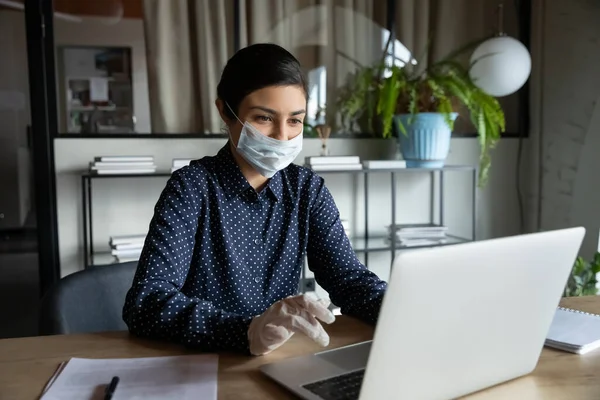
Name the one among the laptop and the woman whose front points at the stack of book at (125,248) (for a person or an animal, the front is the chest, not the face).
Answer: the laptop

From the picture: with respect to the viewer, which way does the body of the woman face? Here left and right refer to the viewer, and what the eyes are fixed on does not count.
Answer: facing the viewer and to the right of the viewer

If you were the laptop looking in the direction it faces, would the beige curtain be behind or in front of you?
in front

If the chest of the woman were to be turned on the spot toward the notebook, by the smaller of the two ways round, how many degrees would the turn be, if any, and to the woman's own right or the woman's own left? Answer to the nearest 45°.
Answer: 0° — they already face it

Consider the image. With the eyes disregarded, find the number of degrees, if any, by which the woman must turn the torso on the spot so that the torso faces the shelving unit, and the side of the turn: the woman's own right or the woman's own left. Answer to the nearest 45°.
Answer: approximately 135° to the woman's own left

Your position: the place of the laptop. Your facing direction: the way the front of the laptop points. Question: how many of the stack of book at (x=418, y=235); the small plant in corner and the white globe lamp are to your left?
0

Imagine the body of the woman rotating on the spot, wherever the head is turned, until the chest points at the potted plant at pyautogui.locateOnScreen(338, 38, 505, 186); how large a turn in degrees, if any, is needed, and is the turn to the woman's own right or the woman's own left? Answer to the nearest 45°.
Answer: approximately 90° to the woman's own left

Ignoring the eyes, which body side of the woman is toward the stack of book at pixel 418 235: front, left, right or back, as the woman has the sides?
left

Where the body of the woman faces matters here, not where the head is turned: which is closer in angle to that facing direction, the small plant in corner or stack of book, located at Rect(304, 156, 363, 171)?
the small plant in corner

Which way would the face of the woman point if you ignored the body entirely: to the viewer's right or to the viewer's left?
to the viewer's right

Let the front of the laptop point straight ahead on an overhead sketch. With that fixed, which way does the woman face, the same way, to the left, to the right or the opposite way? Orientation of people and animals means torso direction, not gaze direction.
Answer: the opposite way

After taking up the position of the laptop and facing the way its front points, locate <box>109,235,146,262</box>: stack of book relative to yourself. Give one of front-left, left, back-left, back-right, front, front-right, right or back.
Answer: front

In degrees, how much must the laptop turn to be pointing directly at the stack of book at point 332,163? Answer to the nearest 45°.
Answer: approximately 45° to its right

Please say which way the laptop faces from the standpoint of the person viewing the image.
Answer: facing away from the viewer and to the left of the viewer

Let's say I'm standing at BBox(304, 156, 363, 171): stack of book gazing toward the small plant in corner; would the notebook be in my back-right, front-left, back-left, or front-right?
front-right

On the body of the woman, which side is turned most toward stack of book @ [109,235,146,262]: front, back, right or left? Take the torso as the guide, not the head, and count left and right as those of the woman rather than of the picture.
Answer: back

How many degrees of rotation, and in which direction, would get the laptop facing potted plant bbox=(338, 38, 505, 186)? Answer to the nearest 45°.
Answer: approximately 45° to its right
